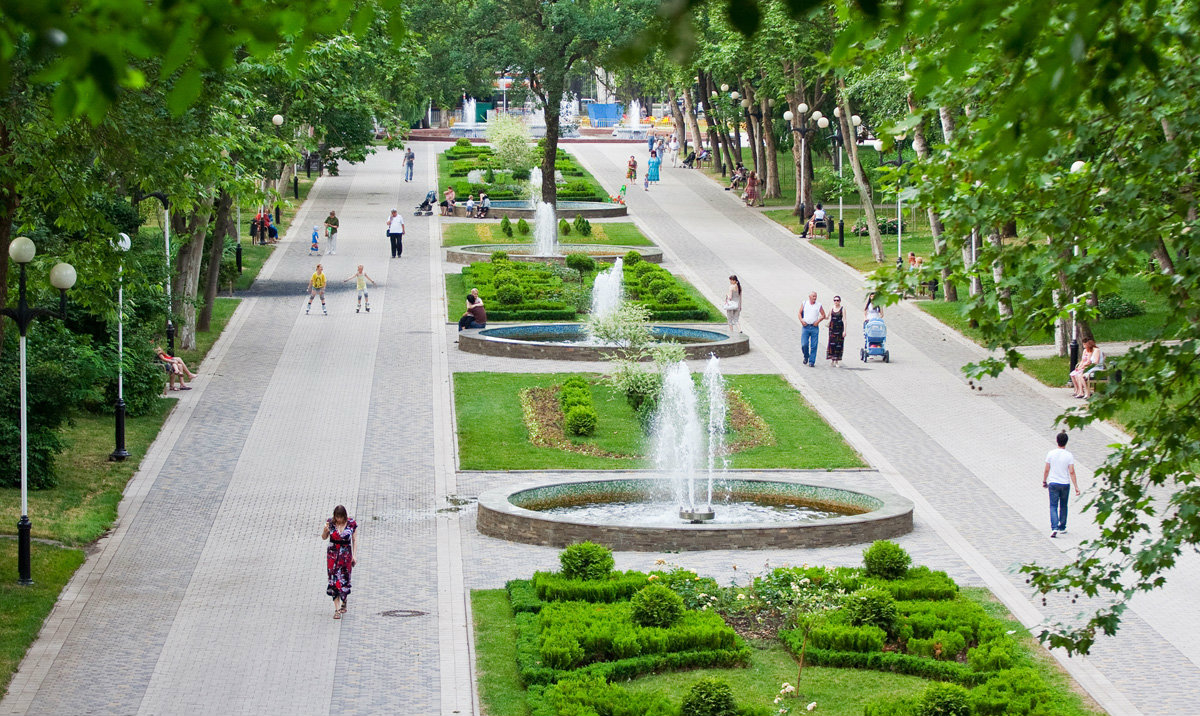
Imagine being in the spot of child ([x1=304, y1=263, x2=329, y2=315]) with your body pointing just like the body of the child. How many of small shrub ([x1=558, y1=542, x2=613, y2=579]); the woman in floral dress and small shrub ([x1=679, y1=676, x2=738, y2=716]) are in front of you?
3

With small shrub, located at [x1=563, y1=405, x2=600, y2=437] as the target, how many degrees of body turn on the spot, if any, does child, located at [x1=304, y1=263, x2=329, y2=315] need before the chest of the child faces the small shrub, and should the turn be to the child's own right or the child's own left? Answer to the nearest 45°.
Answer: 0° — they already face it

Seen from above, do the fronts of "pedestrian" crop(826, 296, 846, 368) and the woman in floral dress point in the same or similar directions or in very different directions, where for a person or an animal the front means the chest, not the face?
same or similar directions

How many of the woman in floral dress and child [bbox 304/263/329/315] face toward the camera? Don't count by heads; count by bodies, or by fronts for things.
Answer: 2

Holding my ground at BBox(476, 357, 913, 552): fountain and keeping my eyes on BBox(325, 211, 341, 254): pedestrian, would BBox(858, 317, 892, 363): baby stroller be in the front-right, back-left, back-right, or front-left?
front-right

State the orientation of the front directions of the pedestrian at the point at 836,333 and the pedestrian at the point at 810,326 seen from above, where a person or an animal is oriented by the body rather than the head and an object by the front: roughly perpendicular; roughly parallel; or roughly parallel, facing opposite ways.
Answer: roughly parallel

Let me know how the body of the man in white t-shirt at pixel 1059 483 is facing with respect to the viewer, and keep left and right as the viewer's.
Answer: facing away from the viewer

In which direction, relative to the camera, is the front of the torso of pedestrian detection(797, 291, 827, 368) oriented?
toward the camera

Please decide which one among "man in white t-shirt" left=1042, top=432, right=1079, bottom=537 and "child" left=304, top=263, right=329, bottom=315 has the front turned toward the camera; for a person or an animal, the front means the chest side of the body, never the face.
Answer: the child

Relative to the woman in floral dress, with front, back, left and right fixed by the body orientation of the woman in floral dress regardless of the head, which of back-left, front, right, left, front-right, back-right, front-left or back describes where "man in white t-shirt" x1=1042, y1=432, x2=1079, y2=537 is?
left

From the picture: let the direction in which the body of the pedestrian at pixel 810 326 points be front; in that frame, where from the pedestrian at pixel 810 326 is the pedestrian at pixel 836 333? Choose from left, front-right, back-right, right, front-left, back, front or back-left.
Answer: left

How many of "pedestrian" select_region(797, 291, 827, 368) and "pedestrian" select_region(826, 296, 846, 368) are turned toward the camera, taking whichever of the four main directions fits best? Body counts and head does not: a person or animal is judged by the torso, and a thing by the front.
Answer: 2

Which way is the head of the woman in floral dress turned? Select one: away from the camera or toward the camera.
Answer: toward the camera

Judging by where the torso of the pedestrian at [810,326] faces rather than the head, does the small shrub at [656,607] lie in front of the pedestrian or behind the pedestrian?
in front

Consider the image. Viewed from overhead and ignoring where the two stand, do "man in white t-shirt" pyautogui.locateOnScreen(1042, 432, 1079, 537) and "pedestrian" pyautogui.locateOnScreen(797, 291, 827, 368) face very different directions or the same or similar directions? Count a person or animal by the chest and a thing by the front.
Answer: very different directions

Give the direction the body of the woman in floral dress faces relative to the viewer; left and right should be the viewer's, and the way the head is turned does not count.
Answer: facing the viewer

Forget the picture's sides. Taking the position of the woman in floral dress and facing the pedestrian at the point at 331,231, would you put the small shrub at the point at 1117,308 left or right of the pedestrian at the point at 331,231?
right

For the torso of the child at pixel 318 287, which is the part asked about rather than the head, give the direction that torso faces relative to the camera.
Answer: toward the camera
